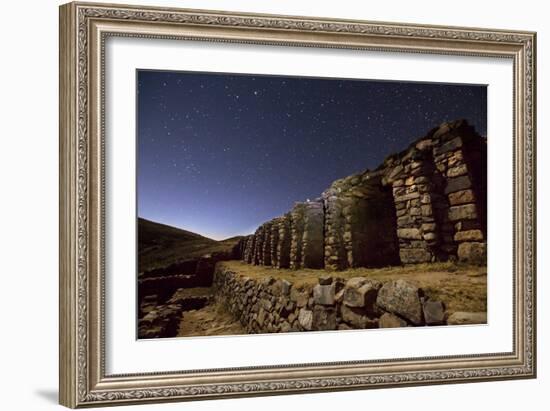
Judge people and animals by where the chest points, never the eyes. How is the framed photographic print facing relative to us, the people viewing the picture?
facing the viewer and to the right of the viewer
